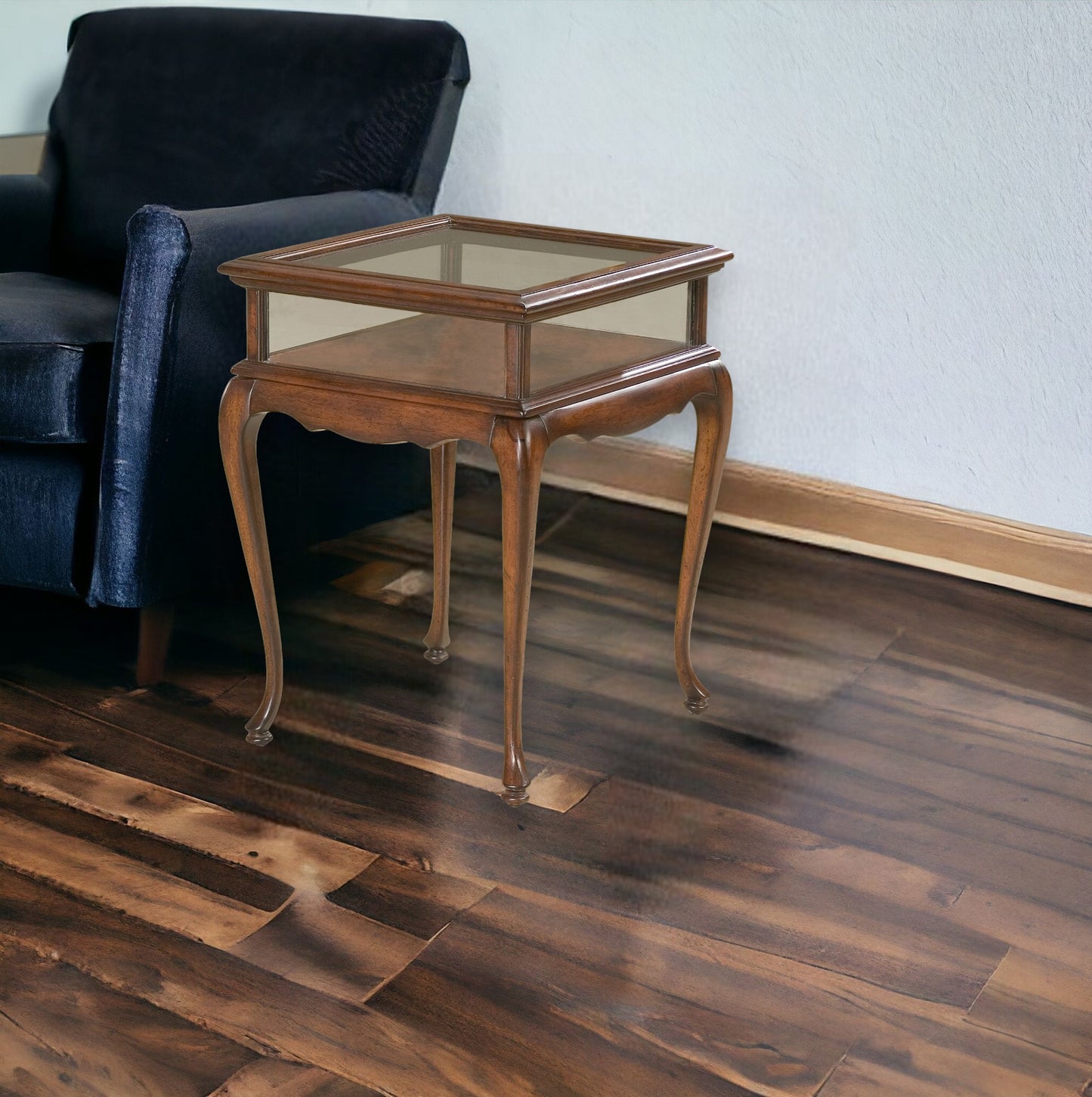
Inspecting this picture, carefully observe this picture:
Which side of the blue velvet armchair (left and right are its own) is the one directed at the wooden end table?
left
